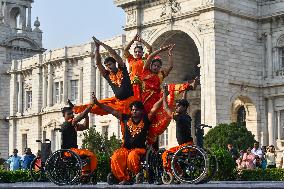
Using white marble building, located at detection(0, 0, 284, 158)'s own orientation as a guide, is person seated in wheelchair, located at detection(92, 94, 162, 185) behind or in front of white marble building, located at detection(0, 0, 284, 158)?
in front

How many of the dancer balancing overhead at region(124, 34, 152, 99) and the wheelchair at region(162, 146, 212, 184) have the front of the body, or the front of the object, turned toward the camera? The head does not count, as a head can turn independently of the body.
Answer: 1

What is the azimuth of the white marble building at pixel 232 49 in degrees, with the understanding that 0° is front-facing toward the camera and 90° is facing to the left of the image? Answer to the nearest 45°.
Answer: approximately 45°

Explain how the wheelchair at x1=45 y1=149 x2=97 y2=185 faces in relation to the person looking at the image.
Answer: facing to the right of the viewer

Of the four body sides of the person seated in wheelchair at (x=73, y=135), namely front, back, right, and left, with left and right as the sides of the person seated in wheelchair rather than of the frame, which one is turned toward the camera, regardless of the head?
right

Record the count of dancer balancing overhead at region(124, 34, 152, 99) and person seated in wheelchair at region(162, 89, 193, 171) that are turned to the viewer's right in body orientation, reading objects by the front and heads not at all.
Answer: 0

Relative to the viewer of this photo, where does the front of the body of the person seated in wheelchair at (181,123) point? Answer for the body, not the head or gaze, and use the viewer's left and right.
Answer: facing to the left of the viewer

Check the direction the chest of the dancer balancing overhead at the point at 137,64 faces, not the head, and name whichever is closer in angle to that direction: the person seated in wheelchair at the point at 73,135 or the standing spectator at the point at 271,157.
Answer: the person seated in wheelchair

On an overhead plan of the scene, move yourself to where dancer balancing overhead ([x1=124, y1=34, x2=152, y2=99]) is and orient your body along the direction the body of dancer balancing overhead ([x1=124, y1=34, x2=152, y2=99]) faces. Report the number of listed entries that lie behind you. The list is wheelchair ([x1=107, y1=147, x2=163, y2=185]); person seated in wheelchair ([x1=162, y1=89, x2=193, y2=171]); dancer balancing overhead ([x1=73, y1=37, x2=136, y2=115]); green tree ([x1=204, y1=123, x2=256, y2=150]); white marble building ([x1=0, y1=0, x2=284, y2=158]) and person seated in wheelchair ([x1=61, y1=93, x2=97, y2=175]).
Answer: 2

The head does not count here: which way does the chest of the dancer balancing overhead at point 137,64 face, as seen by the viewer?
toward the camera

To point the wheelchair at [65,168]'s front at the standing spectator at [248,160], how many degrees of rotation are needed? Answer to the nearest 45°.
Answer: approximately 45° to its left

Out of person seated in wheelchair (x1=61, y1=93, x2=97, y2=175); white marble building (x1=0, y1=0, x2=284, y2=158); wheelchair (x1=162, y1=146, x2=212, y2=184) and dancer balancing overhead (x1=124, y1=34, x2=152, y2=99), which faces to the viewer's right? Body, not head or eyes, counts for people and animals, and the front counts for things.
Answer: the person seated in wheelchair

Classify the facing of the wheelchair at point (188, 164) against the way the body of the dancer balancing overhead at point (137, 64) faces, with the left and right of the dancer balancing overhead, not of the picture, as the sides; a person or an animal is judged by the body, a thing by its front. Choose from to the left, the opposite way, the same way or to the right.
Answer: to the right

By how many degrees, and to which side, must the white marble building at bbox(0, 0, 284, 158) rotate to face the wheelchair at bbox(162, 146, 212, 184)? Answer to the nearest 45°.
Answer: approximately 45° to its left

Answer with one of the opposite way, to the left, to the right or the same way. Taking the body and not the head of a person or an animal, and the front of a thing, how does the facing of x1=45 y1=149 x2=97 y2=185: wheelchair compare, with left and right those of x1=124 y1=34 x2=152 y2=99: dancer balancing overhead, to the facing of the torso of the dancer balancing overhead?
to the left

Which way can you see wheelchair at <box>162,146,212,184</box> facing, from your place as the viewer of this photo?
facing to the left of the viewer

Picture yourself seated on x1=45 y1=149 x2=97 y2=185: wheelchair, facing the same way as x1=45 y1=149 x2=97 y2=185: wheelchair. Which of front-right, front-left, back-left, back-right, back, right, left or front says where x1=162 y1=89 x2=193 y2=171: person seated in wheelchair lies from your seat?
front
